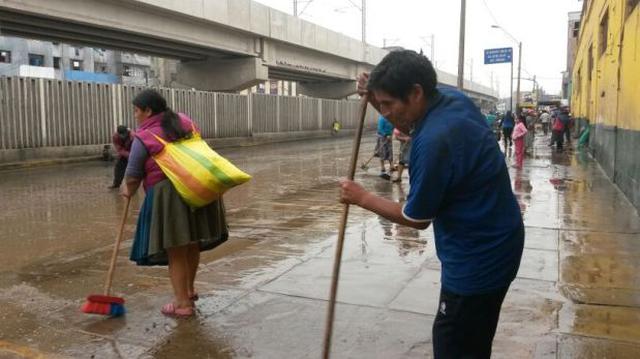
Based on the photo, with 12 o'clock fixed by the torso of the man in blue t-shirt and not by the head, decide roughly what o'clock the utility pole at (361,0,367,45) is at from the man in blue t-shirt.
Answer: The utility pole is roughly at 3 o'clock from the man in blue t-shirt.

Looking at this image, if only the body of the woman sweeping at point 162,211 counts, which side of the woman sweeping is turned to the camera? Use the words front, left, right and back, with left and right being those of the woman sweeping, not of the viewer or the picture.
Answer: left

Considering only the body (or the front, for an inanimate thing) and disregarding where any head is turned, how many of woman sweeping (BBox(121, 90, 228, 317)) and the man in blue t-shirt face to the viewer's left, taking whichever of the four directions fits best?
2

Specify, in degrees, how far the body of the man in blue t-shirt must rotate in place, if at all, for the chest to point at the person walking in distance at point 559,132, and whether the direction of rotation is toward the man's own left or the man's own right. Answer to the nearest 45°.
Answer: approximately 90° to the man's own right

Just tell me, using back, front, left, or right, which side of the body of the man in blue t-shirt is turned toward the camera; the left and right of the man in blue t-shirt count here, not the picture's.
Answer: left

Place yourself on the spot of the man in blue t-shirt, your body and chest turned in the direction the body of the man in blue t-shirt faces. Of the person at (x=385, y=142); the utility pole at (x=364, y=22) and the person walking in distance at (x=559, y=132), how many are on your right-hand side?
3

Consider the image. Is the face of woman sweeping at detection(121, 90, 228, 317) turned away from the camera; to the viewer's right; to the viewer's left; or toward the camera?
to the viewer's left
